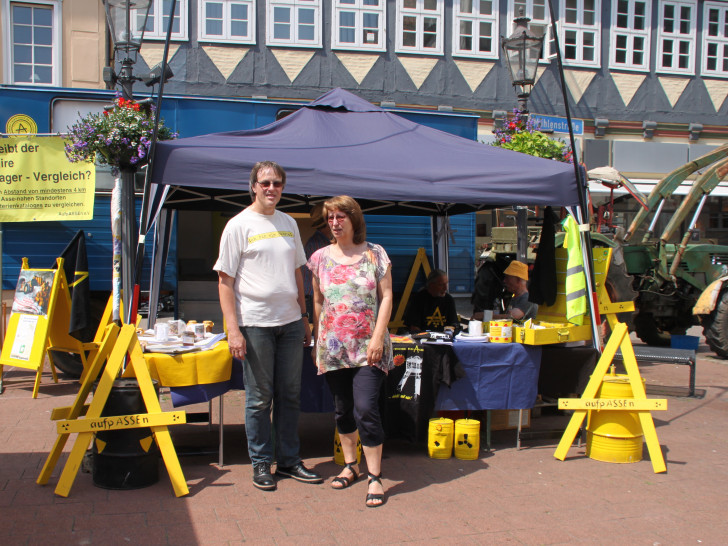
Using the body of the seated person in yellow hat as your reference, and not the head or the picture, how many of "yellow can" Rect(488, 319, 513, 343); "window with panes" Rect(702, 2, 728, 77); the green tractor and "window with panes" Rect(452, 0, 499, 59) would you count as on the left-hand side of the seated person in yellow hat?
1

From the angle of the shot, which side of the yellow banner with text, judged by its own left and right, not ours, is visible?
front

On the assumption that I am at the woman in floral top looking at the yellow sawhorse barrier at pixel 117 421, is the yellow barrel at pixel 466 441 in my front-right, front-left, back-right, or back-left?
back-right

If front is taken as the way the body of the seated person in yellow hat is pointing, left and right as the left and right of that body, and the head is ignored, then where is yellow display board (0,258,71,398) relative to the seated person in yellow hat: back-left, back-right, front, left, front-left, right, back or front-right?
front

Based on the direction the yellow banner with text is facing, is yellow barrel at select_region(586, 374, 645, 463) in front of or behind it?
in front

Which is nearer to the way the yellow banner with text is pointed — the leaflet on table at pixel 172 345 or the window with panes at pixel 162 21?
the leaflet on table

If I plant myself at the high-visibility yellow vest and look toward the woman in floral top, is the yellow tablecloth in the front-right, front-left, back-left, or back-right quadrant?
front-right
